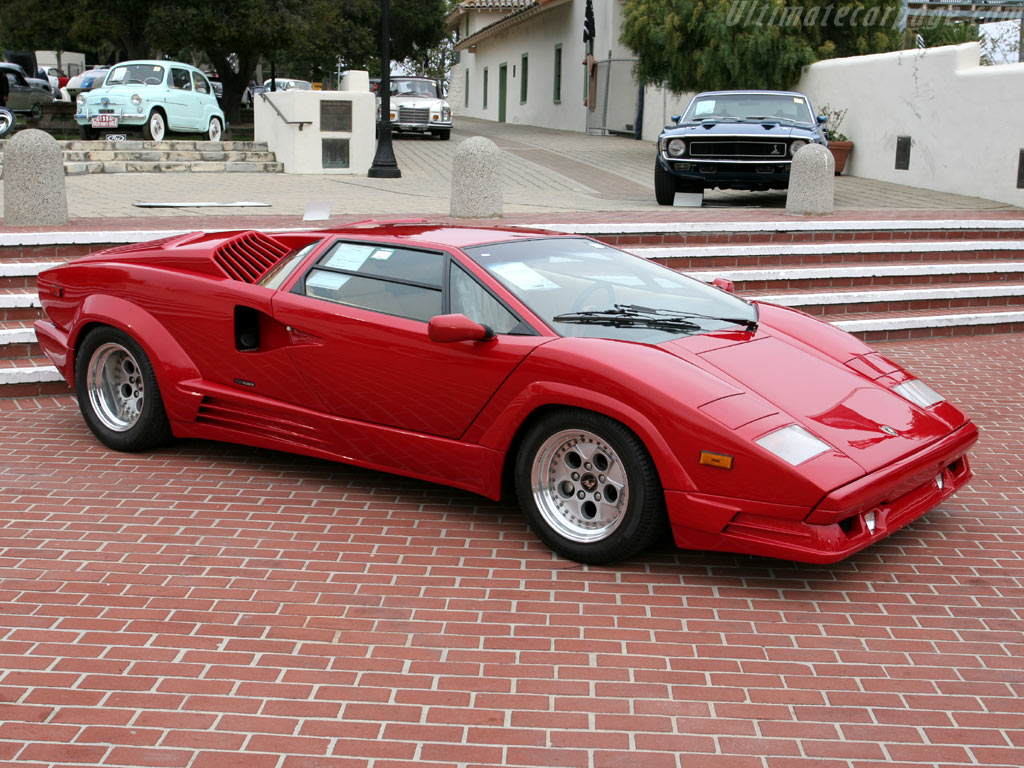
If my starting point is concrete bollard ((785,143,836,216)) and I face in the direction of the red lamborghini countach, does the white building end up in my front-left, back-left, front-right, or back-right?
back-right

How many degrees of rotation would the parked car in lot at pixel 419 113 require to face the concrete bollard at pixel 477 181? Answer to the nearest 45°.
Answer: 0° — it already faces it

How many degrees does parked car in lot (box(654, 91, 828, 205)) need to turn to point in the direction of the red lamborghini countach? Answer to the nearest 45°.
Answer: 0° — it already faces it

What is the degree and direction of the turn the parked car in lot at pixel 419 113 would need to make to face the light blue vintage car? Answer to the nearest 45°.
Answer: approximately 45° to its right

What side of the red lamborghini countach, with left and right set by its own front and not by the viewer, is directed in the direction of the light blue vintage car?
back

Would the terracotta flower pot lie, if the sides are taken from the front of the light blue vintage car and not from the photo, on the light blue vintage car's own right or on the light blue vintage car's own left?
on the light blue vintage car's own left

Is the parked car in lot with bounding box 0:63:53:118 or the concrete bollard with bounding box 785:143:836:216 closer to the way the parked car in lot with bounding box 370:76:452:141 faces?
the concrete bollard

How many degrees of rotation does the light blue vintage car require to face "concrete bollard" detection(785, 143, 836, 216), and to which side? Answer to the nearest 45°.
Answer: approximately 90° to its left

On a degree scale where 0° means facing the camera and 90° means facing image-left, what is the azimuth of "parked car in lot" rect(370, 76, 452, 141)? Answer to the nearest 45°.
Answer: approximately 0°

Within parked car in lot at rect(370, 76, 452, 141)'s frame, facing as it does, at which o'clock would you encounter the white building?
The white building is roughly at 7 o'clock from the parked car in lot.

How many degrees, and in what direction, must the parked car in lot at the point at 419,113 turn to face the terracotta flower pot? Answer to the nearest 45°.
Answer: approximately 45° to its left

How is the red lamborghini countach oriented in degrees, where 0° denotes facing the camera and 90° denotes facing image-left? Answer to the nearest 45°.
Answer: approximately 315°

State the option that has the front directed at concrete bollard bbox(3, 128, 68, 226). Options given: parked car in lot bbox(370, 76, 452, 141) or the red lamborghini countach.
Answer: the parked car in lot

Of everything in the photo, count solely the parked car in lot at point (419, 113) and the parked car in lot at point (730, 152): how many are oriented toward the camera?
2

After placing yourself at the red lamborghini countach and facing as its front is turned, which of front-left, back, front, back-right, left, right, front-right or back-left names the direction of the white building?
back-left
